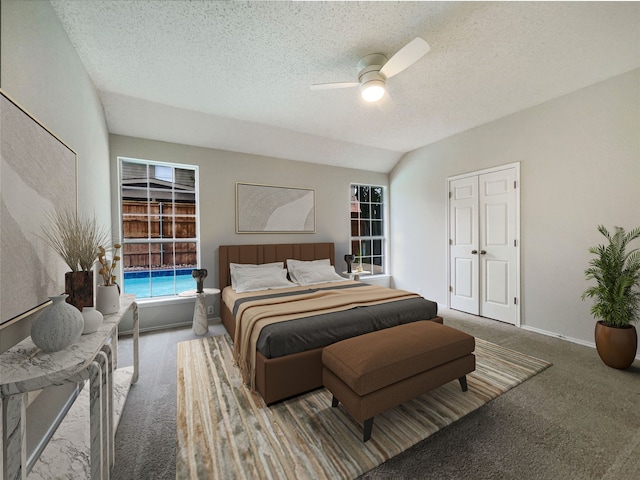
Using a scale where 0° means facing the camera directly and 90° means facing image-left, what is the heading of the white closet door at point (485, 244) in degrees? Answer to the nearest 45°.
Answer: approximately 45°

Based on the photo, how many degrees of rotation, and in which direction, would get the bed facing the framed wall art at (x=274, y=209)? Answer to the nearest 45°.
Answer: approximately 135° to its left

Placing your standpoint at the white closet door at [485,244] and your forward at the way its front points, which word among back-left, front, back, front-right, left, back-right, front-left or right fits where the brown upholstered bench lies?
front-left

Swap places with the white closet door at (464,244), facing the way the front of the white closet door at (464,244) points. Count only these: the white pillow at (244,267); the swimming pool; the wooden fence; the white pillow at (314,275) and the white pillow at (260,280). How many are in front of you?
5

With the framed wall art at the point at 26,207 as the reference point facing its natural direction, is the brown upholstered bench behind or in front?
in front

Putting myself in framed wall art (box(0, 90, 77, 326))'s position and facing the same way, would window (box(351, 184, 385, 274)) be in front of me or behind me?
in front

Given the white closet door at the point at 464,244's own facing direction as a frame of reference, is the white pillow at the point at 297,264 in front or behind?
in front

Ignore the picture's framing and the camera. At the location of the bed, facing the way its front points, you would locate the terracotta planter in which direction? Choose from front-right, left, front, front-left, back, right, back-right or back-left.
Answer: front-left

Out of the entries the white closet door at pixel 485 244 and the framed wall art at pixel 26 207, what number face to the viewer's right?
1

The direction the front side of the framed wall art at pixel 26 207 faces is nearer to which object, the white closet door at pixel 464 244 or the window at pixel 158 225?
the white closet door

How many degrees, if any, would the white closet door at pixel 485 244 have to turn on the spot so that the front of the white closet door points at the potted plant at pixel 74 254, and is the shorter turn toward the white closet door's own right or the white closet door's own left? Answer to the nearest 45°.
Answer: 0° — it already faces it

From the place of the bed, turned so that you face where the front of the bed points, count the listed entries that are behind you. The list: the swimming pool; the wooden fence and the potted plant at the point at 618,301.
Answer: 2

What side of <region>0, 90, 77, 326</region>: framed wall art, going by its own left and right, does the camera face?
right

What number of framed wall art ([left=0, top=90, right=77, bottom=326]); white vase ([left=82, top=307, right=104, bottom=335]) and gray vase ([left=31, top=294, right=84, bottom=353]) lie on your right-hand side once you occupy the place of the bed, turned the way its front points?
3

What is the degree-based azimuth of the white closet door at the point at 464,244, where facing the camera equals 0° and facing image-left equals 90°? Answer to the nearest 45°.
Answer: approximately 45°

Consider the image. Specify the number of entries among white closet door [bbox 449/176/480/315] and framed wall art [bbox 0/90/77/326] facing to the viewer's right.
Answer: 1

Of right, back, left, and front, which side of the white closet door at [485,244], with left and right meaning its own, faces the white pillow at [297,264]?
front

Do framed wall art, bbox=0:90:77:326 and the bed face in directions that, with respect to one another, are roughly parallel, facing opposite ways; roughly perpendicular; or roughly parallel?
roughly perpendicular
